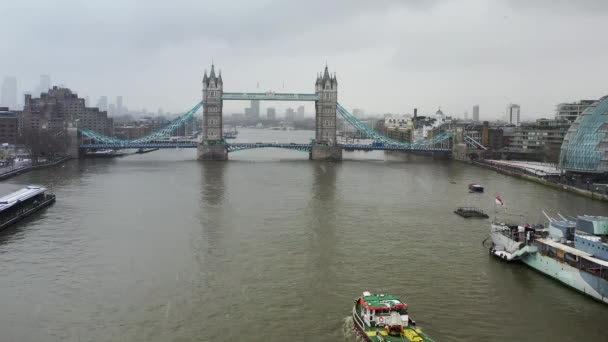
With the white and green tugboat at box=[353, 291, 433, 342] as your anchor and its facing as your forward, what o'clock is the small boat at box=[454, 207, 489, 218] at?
The small boat is roughly at 2 o'clock from the white and green tugboat.

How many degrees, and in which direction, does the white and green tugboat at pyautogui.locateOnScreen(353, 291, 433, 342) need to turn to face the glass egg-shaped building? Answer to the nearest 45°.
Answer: approximately 90° to its right

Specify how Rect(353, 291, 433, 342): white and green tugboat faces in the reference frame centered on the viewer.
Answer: facing away from the viewer and to the left of the viewer
